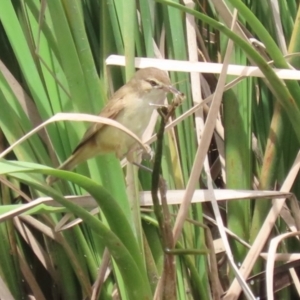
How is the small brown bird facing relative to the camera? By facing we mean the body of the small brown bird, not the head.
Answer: to the viewer's right
